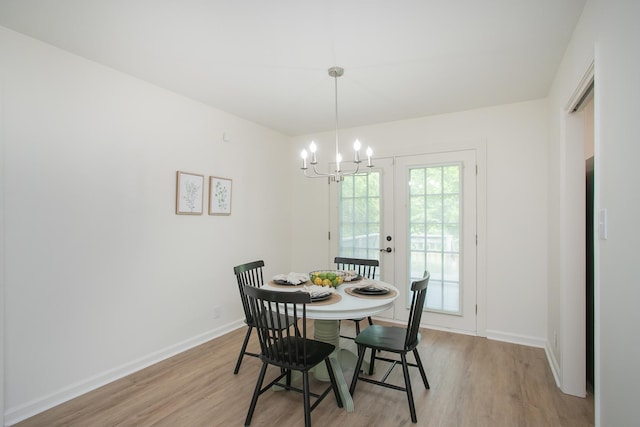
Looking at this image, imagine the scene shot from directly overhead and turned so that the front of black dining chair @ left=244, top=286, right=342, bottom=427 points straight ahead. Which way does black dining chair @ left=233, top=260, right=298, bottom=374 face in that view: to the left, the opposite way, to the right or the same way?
to the right

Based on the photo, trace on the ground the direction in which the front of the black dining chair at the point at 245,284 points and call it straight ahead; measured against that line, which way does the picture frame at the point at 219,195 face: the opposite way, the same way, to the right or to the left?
the same way

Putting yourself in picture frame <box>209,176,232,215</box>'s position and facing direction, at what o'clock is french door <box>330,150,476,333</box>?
The french door is roughly at 11 o'clock from the picture frame.

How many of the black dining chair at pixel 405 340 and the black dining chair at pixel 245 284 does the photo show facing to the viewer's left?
1

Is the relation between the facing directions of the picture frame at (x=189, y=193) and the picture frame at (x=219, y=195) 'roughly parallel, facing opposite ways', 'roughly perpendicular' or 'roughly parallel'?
roughly parallel

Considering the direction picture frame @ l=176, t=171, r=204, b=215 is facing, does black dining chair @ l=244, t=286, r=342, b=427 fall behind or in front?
in front

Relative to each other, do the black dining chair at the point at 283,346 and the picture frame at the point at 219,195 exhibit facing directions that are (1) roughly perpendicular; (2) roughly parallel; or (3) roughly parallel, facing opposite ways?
roughly perpendicular

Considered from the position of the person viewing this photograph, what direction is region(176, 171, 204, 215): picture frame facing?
facing the viewer and to the right of the viewer

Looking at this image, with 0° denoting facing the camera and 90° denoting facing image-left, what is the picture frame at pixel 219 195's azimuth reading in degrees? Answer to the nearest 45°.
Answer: approximately 315°

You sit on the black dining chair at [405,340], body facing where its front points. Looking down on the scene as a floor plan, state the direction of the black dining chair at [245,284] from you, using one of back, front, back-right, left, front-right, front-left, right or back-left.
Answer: front

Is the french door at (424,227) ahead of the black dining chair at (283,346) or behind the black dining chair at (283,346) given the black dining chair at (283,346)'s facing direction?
ahead

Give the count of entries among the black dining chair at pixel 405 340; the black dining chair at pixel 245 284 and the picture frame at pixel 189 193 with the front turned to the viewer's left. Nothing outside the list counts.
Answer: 1

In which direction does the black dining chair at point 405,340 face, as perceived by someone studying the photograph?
facing to the left of the viewer

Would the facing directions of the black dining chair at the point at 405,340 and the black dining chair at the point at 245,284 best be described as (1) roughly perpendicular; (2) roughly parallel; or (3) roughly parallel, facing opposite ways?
roughly parallel, facing opposite ways

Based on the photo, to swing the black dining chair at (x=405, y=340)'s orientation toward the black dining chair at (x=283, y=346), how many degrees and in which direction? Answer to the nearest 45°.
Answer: approximately 45° to its left
